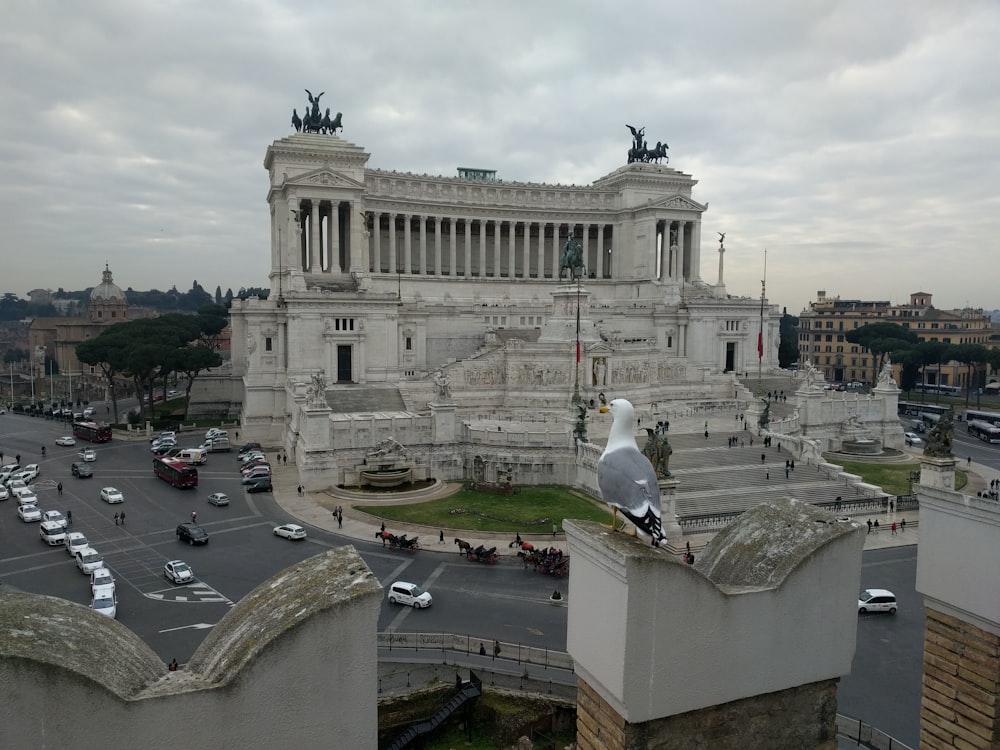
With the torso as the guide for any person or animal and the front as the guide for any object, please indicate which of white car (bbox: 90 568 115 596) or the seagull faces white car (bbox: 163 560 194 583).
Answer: the seagull

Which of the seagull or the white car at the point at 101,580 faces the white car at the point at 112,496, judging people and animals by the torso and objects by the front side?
the seagull

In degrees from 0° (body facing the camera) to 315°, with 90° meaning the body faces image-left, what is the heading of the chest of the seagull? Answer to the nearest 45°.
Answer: approximately 135°

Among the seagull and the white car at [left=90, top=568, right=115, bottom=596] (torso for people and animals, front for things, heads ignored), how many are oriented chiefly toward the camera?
1

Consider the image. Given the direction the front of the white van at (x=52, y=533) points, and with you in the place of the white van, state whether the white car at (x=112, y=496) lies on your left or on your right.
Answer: on your left

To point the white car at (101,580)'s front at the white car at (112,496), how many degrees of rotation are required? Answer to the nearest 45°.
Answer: approximately 180°

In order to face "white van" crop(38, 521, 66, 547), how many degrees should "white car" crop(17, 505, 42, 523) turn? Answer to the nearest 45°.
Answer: approximately 45° to its right
